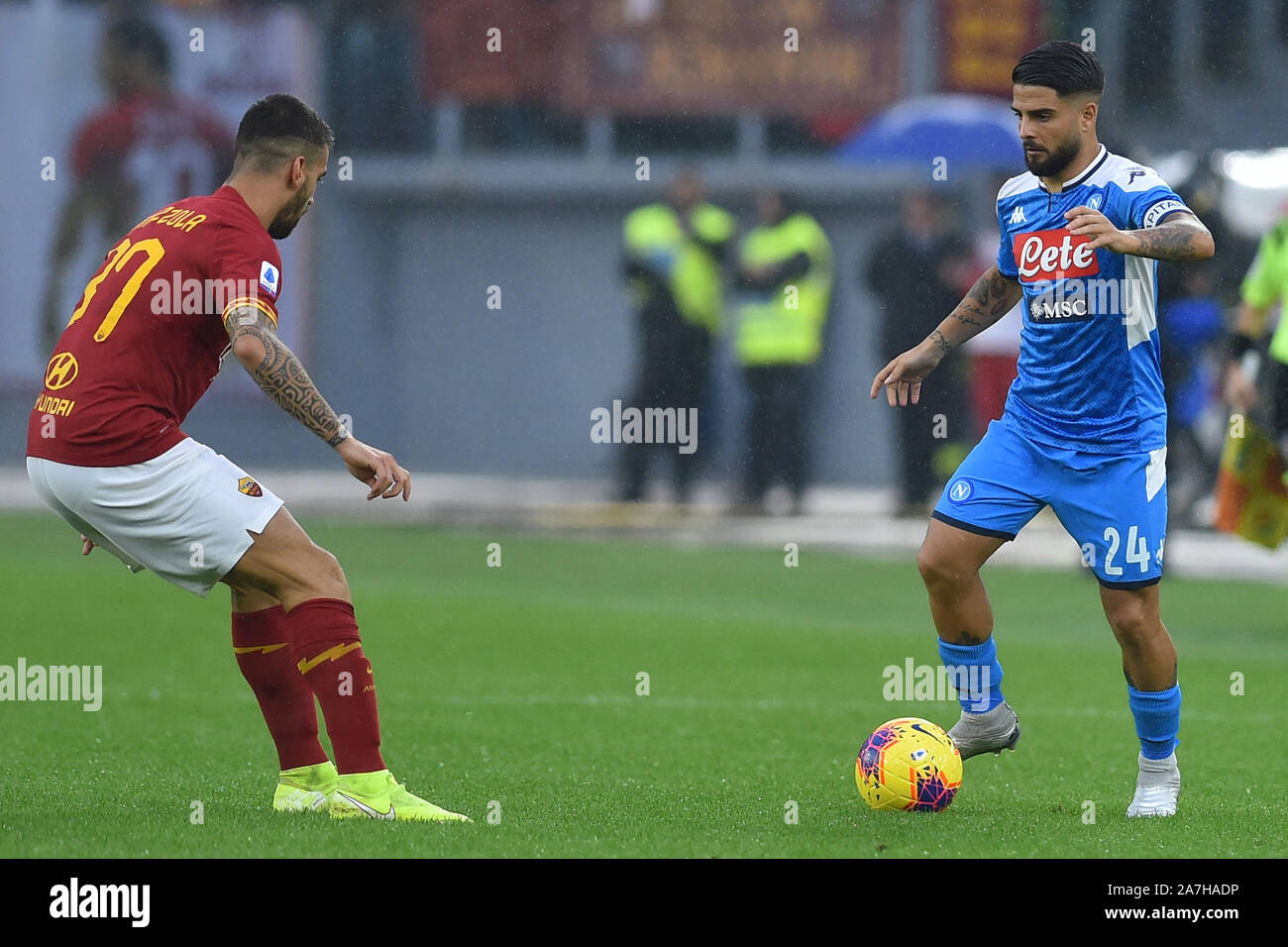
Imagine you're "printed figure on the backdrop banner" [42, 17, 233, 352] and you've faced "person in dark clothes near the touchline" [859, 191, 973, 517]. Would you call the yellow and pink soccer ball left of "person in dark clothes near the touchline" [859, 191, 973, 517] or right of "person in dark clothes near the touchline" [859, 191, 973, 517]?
right

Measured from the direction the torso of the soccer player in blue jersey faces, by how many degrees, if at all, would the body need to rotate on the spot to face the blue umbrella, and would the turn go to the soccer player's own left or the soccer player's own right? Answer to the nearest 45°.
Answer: approximately 135° to the soccer player's own right

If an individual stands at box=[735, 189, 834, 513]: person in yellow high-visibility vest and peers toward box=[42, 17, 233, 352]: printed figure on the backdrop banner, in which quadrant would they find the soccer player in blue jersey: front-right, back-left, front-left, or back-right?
back-left

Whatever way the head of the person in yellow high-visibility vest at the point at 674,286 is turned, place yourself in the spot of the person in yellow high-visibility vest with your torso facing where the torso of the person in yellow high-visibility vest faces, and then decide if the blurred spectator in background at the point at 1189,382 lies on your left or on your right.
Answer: on your left

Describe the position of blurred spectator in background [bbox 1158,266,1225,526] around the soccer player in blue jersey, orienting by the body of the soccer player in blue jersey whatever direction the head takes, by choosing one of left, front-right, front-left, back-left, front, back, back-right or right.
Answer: back-right

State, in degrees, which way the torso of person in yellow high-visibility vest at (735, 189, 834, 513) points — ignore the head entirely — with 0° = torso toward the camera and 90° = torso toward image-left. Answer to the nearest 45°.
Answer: approximately 45°

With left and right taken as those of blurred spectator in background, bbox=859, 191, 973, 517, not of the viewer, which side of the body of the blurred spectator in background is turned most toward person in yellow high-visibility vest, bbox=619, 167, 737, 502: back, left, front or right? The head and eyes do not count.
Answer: right
